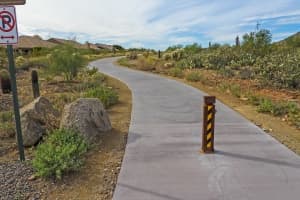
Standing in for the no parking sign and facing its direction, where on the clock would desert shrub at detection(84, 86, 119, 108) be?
The desert shrub is roughly at 7 o'clock from the no parking sign.

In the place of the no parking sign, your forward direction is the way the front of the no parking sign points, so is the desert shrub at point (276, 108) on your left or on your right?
on your left

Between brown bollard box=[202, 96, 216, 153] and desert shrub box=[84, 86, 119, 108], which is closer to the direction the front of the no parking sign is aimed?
the brown bollard

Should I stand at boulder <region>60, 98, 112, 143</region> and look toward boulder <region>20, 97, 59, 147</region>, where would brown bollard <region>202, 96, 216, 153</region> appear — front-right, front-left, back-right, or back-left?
back-left

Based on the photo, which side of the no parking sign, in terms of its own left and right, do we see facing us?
front

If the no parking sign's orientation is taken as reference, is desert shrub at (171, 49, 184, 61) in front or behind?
behind
